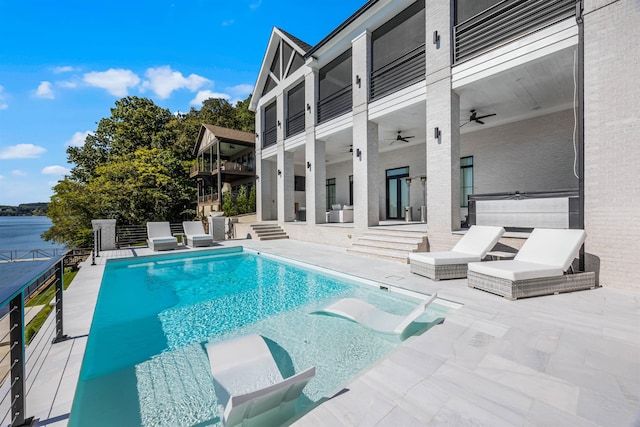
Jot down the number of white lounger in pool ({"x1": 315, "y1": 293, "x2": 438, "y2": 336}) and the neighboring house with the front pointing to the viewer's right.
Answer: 0

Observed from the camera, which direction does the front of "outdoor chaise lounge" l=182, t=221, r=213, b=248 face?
facing the viewer and to the right of the viewer

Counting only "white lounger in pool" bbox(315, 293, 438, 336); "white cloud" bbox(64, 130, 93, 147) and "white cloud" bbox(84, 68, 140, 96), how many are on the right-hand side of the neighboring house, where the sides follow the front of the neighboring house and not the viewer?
2

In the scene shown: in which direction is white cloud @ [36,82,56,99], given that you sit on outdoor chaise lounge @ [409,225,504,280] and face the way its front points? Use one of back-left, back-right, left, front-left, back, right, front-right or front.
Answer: front-right

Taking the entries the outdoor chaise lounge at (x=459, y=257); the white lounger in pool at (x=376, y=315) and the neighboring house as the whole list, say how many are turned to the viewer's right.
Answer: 0

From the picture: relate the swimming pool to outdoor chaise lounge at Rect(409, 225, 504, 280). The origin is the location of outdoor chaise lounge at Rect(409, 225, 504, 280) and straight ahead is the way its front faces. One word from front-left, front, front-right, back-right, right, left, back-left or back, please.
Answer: front

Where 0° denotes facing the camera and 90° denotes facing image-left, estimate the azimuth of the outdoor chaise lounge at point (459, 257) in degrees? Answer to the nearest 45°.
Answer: approximately 45°

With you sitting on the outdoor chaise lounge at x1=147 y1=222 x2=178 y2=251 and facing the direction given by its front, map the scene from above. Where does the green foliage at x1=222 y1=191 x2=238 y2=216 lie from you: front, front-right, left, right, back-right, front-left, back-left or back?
left

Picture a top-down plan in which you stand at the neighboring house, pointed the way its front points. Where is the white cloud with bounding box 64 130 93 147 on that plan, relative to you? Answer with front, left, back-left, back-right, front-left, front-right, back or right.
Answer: right

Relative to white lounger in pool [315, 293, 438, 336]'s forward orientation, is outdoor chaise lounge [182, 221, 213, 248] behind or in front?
in front

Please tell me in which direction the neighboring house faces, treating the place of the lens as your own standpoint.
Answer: facing the viewer and to the left of the viewer

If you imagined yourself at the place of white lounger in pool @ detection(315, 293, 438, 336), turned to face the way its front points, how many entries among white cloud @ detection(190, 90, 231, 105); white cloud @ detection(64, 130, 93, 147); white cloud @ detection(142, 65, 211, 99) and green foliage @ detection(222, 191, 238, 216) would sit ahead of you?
4

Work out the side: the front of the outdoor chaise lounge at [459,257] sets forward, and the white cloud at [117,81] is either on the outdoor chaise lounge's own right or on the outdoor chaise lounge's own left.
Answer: on the outdoor chaise lounge's own right

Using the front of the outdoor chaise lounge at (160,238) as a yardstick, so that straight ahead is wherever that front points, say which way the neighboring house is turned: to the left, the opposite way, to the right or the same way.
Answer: to the right

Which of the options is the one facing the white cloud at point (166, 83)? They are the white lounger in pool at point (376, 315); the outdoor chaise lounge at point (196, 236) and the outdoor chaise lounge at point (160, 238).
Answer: the white lounger in pool

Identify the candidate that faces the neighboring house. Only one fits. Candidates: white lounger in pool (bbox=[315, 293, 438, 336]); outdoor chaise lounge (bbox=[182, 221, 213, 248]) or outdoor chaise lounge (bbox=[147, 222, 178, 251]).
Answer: the white lounger in pool

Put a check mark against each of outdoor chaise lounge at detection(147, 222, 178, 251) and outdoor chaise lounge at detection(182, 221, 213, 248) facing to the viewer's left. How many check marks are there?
0

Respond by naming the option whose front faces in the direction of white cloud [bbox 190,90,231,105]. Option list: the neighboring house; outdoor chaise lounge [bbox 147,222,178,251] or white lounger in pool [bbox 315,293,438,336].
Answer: the white lounger in pool

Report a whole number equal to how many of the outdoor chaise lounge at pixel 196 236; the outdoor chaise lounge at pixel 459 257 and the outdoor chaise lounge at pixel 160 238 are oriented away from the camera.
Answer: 0

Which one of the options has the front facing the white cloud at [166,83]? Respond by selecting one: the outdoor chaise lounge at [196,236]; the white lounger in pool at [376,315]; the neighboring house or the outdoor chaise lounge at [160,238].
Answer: the white lounger in pool

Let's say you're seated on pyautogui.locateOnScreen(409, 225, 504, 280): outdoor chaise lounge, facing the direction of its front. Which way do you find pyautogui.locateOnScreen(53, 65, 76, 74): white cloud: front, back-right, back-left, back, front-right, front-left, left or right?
front-right

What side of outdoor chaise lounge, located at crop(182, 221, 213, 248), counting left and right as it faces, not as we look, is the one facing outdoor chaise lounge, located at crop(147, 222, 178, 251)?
right

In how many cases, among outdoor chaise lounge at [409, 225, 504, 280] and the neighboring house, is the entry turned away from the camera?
0
